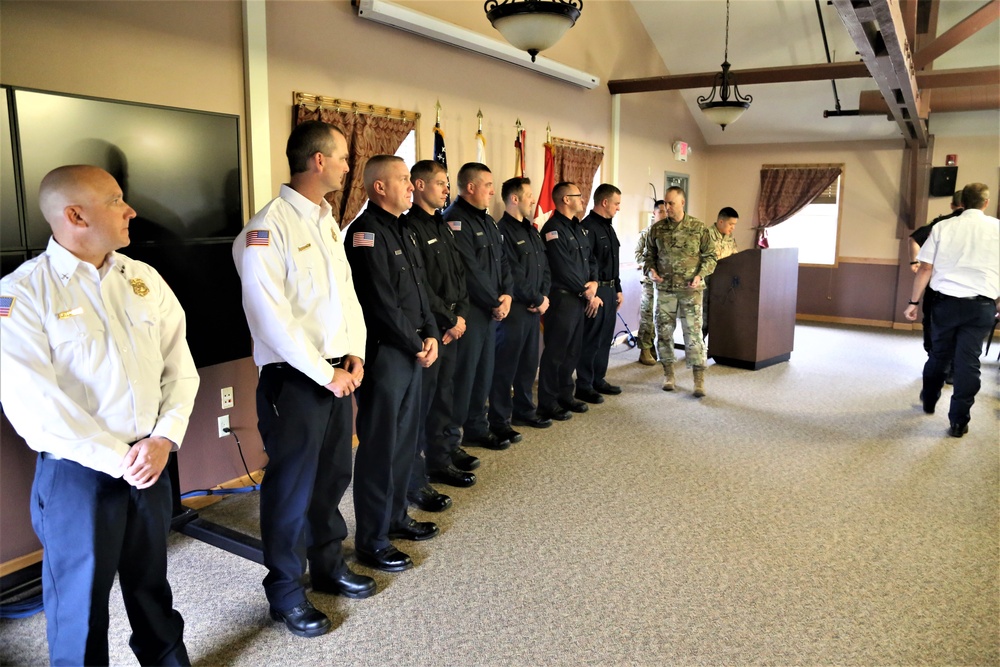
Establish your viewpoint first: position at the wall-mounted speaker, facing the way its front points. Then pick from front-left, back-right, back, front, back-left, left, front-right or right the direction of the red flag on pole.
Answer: front-right

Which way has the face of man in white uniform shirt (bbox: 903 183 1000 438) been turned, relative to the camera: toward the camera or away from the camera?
away from the camera

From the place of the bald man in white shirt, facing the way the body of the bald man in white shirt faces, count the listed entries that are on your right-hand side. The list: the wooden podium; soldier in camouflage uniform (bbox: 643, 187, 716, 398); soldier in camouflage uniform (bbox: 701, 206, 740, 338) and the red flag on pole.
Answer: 0

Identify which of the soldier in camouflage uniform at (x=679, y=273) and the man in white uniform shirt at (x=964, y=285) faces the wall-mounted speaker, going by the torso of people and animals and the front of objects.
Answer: the man in white uniform shirt

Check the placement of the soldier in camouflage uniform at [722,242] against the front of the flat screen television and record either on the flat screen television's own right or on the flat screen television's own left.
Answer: on the flat screen television's own left

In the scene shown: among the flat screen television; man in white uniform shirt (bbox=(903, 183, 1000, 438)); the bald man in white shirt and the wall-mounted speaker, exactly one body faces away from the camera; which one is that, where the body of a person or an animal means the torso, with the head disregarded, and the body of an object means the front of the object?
the man in white uniform shirt

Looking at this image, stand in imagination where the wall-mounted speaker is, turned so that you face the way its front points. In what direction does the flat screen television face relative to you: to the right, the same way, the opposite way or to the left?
to the left

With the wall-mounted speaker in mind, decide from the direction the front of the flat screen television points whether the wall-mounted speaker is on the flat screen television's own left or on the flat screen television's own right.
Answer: on the flat screen television's own left

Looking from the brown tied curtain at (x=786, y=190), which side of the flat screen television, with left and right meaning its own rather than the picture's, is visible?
left

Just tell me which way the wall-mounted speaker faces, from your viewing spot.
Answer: facing the viewer

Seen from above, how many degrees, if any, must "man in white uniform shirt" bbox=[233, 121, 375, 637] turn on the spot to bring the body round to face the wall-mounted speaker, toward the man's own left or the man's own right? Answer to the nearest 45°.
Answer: approximately 90° to the man's own left

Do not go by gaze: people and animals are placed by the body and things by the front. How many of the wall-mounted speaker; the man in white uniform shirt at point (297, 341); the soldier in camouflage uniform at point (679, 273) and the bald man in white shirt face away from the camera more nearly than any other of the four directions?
0

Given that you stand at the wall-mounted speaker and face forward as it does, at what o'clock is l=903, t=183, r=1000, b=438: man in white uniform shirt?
The man in white uniform shirt is roughly at 12 o'clock from the wall-mounted speaker.

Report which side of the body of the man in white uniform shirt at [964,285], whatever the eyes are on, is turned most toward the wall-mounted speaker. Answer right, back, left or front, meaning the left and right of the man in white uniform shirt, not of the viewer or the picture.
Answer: front

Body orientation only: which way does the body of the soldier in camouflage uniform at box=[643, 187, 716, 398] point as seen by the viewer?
toward the camera

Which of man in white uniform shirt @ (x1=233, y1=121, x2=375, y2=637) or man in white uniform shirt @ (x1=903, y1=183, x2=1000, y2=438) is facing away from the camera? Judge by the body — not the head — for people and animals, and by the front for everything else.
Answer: man in white uniform shirt @ (x1=903, y1=183, x2=1000, y2=438)

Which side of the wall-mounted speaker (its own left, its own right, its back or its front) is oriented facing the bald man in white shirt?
front

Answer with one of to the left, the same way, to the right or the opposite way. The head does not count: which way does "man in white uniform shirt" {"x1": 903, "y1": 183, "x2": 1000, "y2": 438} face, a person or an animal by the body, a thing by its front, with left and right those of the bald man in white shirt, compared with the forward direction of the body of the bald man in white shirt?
to the left

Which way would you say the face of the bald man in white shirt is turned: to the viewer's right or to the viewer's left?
to the viewer's right

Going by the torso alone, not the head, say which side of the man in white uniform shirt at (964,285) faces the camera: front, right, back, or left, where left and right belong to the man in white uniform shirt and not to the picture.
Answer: back

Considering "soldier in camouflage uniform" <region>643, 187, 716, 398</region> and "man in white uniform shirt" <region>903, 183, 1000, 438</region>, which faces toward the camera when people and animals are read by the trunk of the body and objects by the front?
the soldier in camouflage uniform
